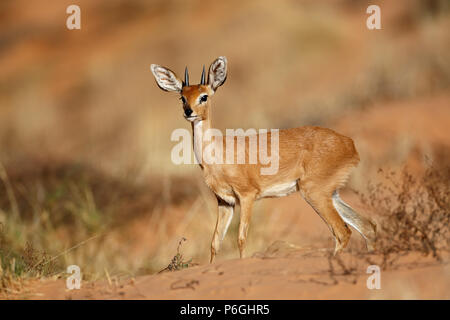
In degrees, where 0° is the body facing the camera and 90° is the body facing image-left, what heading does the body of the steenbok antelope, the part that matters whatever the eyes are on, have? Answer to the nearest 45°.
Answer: approximately 90°
